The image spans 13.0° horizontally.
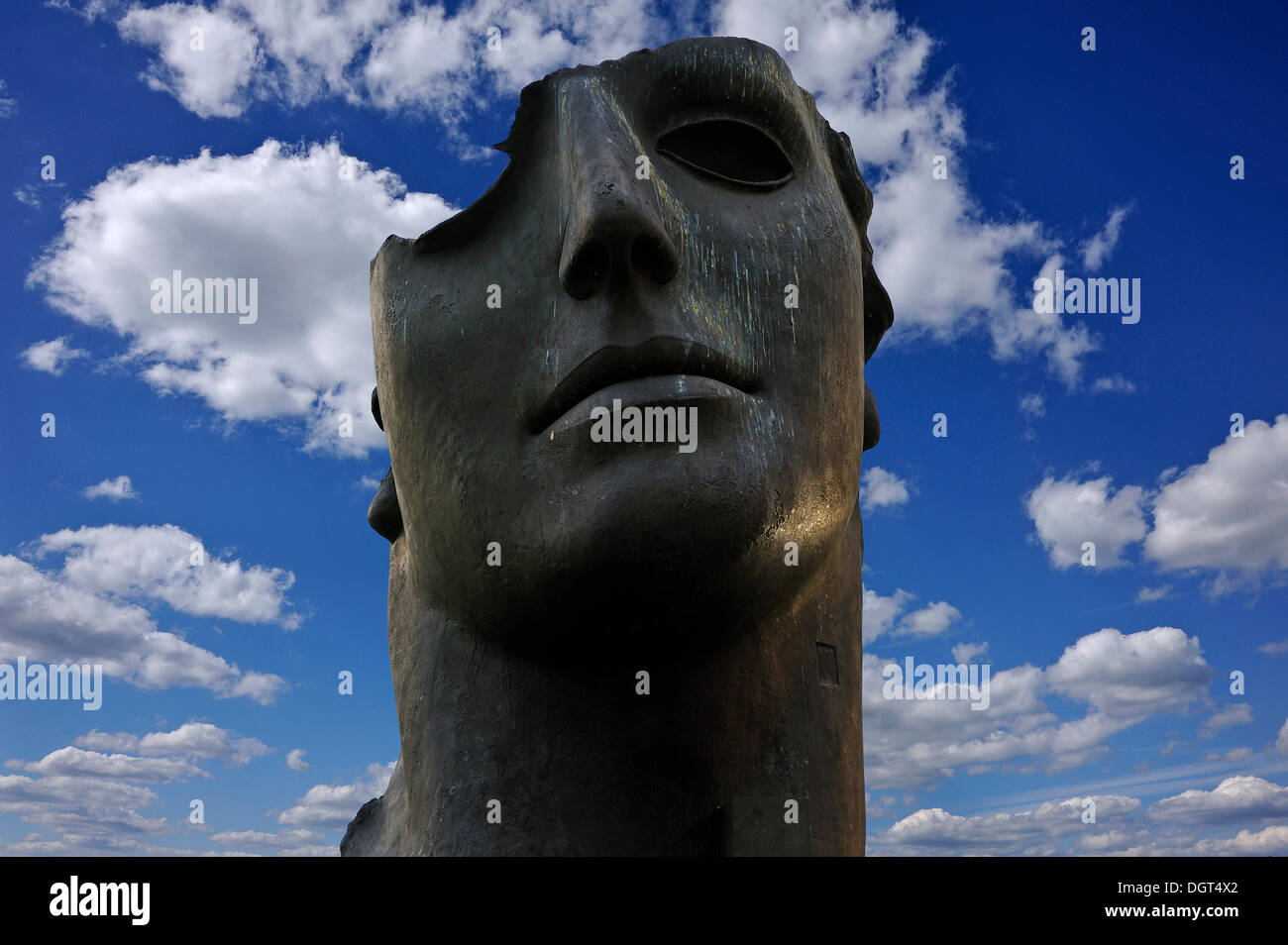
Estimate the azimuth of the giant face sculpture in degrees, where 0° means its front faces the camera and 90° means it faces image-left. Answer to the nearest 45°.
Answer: approximately 0°
